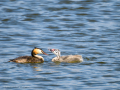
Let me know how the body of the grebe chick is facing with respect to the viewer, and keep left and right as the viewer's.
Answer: facing to the left of the viewer

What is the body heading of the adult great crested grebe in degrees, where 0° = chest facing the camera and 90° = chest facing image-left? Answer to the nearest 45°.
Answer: approximately 270°

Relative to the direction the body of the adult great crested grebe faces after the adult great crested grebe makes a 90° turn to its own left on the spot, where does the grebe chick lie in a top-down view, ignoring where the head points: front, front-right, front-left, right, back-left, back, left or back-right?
right
